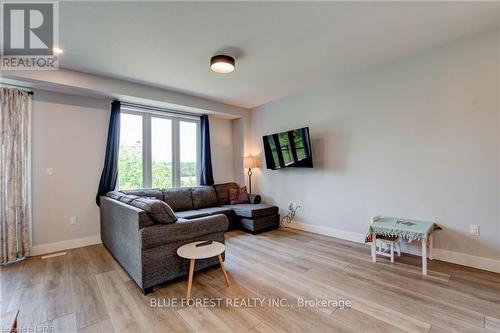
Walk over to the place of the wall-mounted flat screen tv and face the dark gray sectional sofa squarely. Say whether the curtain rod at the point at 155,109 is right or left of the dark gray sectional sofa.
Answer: right

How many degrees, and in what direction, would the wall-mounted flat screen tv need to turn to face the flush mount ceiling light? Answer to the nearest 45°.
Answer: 0° — it already faces it

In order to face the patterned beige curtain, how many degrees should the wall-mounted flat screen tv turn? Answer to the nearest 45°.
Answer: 0° — it already faces it

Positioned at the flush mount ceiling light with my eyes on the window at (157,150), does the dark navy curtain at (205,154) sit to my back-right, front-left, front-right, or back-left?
front-right

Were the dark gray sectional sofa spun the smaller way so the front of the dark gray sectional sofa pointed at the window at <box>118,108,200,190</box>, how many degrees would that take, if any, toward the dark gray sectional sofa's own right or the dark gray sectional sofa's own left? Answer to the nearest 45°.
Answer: approximately 135° to the dark gray sectional sofa's own left

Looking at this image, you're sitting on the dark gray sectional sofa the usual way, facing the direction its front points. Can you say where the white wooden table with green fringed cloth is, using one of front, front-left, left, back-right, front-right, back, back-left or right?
front-left

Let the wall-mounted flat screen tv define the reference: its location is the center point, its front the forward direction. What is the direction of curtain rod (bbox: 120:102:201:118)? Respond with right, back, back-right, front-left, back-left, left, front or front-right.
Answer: front-right

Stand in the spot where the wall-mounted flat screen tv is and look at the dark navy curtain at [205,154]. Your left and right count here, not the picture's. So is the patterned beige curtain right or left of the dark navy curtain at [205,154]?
left

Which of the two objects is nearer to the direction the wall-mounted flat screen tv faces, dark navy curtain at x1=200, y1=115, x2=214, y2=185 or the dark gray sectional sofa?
the dark gray sectional sofa

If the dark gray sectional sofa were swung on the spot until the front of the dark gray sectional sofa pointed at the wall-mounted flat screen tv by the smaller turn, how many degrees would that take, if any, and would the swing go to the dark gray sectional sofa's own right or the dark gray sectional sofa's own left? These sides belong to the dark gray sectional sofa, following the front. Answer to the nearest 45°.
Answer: approximately 90° to the dark gray sectional sofa's own left

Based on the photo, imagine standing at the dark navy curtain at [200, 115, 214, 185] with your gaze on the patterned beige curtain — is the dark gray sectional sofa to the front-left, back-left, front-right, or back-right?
front-left

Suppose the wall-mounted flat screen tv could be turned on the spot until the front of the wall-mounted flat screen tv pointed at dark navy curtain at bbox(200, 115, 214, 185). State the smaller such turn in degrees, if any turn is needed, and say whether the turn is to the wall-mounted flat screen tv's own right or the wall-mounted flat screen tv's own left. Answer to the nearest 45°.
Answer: approximately 45° to the wall-mounted flat screen tv's own right

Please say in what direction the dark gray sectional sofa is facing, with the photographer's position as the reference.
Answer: facing the viewer and to the right of the viewer

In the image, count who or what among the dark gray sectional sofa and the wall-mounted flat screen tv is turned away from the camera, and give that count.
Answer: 0

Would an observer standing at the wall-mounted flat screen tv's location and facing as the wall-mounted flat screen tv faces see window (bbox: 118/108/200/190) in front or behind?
in front
